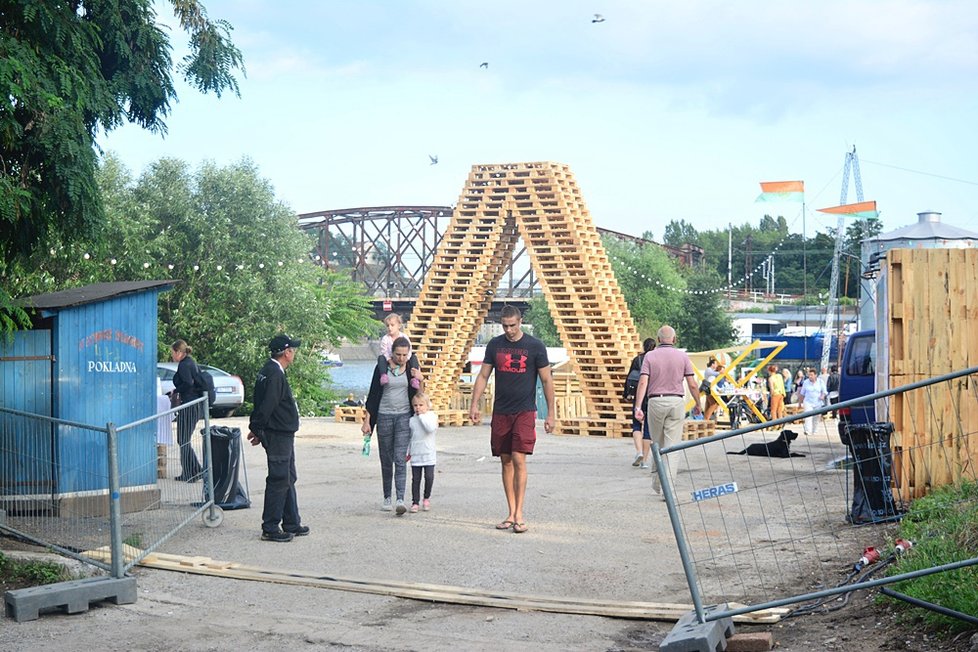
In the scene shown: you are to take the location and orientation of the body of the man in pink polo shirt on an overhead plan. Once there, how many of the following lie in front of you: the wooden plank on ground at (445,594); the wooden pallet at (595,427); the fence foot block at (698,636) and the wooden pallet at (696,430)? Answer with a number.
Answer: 2

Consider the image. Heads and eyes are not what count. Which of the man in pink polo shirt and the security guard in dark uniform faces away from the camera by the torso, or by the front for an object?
the man in pink polo shirt

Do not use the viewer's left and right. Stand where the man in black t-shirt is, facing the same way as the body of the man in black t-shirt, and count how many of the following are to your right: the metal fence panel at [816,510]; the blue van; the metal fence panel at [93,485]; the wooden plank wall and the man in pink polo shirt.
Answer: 1

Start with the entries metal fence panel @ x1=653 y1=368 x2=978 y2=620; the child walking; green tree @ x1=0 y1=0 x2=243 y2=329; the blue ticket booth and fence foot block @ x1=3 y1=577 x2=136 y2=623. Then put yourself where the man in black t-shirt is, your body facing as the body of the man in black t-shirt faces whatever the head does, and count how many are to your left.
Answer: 1

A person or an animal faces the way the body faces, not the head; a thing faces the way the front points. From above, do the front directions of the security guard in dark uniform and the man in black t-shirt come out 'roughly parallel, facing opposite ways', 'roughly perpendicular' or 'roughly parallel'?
roughly perpendicular

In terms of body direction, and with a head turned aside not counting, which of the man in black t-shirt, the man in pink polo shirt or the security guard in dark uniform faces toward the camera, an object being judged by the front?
the man in black t-shirt

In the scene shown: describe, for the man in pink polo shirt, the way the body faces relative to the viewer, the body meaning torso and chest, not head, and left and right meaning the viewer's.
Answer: facing away from the viewer

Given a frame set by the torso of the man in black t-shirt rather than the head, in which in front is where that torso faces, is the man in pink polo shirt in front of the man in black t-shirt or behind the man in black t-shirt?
behind

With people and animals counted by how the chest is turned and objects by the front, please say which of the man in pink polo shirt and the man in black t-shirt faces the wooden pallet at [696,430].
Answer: the man in pink polo shirt

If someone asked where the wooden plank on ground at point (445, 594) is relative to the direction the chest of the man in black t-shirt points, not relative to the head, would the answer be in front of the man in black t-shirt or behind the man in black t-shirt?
in front

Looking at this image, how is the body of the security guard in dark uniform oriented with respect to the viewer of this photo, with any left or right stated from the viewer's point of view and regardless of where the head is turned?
facing to the right of the viewer

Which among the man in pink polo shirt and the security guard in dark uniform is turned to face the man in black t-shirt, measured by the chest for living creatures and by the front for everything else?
the security guard in dark uniform

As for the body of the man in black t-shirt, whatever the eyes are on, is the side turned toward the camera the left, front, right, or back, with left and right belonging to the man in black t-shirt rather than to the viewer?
front

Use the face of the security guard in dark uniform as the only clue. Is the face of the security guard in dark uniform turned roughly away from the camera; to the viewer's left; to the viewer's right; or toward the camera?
to the viewer's right
